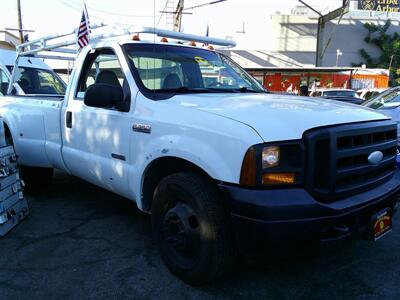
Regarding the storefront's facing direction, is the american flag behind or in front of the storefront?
in front

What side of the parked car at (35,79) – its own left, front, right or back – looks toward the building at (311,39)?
left

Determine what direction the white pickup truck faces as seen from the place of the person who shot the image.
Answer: facing the viewer and to the right of the viewer

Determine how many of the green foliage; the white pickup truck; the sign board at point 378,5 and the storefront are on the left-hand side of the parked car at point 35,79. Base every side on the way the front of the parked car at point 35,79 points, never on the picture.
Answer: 3

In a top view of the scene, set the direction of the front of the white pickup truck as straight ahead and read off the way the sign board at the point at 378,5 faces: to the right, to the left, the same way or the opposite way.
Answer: to the right

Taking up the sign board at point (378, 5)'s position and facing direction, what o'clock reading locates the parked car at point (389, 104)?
The parked car is roughly at 12 o'clock from the sign board.

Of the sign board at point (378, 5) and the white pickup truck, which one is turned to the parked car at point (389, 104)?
the sign board

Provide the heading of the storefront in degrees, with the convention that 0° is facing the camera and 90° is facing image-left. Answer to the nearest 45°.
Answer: approximately 0°

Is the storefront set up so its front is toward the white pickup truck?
yes

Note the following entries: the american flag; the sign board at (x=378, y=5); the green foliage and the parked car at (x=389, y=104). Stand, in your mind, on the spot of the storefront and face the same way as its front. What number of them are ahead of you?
2

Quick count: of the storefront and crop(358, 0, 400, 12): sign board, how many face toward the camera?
2
